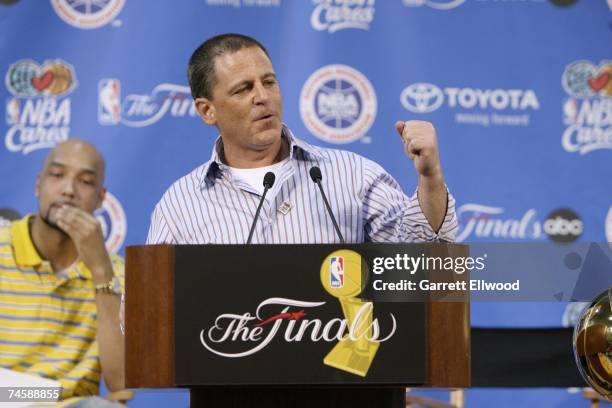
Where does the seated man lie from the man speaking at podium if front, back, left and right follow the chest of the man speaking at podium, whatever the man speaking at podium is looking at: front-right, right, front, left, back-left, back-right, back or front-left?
back-right

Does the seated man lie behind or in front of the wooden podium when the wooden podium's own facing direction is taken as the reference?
behind

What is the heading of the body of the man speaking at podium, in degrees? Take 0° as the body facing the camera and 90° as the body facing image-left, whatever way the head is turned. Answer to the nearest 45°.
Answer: approximately 0°

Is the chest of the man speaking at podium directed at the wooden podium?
yes

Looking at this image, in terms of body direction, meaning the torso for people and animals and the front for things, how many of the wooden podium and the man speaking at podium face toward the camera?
2

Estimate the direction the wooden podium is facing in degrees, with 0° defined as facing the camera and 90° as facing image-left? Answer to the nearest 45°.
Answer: approximately 0°

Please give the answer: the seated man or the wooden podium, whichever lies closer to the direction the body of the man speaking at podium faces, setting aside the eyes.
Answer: the wooden podium

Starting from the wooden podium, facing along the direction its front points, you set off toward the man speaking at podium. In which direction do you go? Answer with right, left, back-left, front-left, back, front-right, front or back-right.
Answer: back

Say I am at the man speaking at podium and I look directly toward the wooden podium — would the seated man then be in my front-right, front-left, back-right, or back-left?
back-right
